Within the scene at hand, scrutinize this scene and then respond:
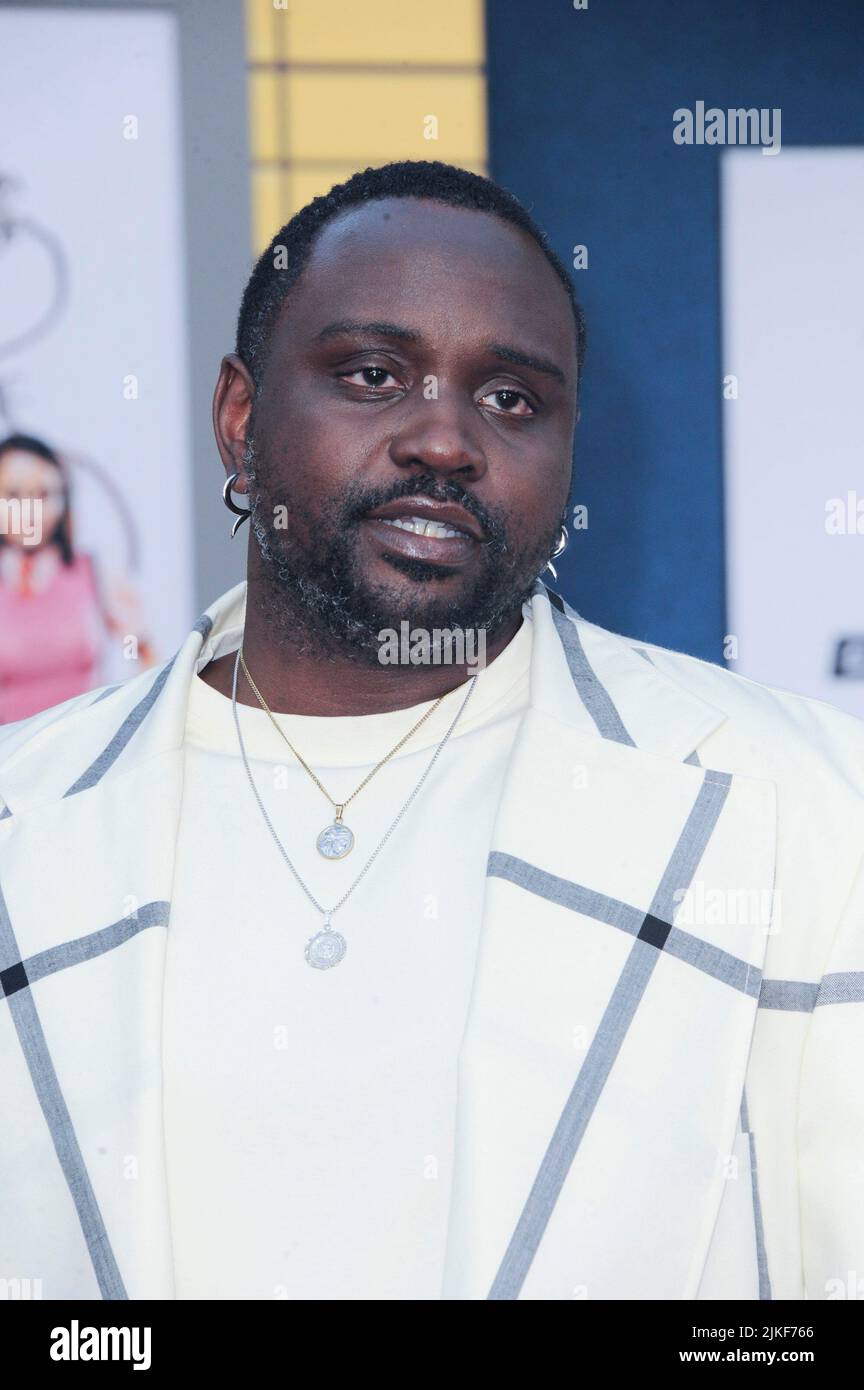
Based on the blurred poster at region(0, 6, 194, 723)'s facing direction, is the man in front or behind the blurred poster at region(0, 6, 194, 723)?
in front

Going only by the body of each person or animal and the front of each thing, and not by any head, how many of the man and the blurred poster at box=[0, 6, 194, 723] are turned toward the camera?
2

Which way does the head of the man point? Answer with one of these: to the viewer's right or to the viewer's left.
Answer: to the viewer's right

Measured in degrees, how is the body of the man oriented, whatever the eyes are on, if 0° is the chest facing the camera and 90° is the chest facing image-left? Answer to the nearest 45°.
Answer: approximately 0°
